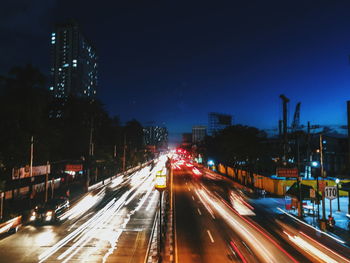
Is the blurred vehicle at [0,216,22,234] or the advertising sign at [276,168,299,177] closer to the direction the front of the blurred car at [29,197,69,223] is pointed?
the blurred vehicle

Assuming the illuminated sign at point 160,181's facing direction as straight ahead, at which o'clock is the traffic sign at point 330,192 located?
The traffic sign is roughly at 8 o'clock from the illuminated sign.

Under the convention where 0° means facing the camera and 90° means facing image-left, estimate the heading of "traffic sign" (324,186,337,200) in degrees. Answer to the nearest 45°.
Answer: approximately 0°

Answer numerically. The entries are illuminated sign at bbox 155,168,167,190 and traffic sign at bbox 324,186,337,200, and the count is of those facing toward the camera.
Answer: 2

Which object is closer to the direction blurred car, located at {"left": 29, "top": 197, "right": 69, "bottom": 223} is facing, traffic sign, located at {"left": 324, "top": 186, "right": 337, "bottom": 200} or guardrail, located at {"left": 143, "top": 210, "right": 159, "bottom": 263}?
the guardrail

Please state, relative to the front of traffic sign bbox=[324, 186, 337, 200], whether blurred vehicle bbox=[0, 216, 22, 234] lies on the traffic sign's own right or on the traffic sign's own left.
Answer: on the traffic sign's own right

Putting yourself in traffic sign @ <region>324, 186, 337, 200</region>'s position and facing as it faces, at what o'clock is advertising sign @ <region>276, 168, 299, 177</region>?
The advertising sign is roughly at 5 o'clock from the traffic sign.

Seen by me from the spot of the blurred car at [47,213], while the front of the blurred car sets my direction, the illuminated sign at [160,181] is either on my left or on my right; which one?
on my left
